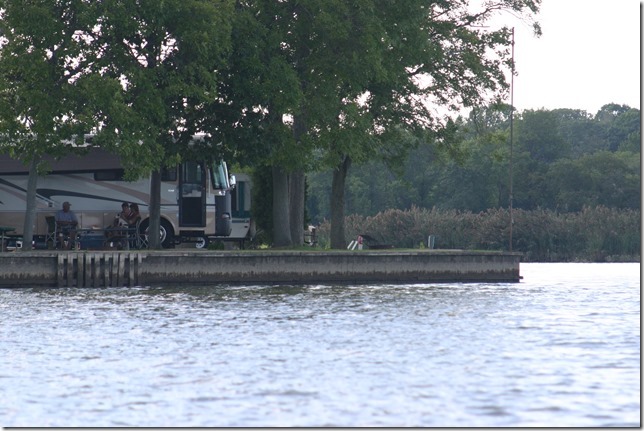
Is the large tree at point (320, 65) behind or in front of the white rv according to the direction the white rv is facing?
in front

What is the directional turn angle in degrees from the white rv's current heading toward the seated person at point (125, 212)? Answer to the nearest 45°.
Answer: approximately 45° to its right

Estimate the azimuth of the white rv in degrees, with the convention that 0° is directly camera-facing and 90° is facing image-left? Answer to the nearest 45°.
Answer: approximately 270°

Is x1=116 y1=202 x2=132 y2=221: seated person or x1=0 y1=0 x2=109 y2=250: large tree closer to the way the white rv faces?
the seated person
